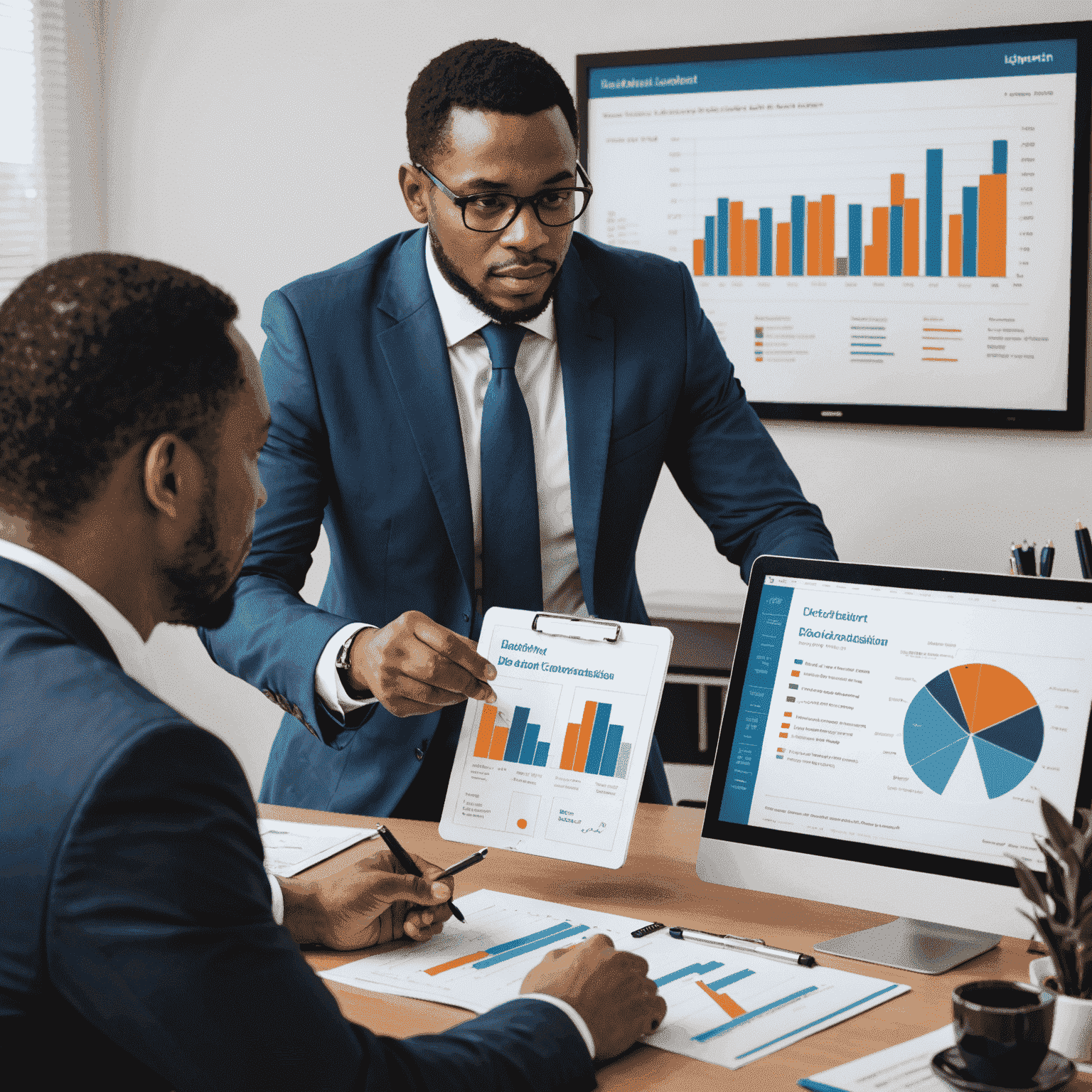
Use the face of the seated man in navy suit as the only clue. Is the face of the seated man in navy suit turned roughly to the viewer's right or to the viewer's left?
to the viewer's right

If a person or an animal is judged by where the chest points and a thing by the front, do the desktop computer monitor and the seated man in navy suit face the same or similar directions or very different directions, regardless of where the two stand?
very different directions

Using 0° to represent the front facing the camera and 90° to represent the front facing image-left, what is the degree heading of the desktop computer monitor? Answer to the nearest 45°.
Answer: approximately 45°

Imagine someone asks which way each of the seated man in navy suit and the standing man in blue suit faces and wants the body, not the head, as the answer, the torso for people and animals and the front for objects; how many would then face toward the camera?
1

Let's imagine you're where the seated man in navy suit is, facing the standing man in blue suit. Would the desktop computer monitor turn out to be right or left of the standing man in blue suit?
right

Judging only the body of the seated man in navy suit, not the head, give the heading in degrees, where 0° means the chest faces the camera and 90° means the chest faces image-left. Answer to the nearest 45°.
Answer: approximately 225°
